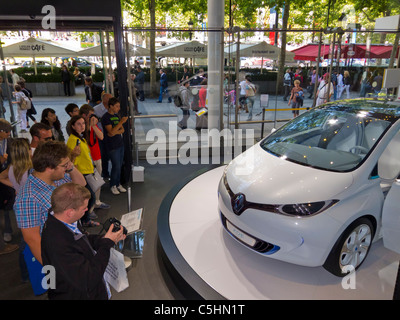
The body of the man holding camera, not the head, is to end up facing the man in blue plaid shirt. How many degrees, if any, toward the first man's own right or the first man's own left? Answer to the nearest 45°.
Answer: approximately 90° to the first man's own left

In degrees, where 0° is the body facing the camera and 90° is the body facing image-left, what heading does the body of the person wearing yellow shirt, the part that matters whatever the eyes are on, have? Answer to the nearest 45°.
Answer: approximately 315°

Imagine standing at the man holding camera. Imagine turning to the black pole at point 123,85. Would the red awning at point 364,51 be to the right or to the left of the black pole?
right

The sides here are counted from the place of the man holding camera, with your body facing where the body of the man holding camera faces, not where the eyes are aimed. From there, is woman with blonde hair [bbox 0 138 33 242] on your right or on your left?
on your left

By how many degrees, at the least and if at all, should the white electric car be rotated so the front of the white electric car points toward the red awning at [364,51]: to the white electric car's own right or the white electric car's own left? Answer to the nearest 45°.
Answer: approximately 135° to the white electric car's own right

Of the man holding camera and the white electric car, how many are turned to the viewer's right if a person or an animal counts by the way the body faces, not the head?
1

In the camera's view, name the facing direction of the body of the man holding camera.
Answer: to the viewer's right

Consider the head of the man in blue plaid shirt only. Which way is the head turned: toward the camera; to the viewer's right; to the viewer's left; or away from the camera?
to the viewer's right

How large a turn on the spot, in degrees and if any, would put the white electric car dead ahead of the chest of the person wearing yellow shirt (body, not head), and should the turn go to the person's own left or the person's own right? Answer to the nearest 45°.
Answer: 0° — they already face it

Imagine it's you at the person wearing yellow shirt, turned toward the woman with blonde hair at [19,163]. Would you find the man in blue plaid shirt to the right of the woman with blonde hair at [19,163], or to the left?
left

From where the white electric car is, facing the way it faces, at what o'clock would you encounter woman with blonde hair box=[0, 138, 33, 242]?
The woman with blonde hair is roughly at 1 o'clock from the white electric car.

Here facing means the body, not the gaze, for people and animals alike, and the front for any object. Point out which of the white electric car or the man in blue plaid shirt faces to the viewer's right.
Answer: the man in blue plaid shirt

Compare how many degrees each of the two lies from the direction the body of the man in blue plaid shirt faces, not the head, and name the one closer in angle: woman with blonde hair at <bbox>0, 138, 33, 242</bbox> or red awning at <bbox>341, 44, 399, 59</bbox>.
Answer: the red awning

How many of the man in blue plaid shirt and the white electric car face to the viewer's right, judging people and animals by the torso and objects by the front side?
1

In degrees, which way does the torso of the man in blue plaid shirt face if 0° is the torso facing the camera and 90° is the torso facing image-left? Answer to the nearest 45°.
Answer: approximately 270°

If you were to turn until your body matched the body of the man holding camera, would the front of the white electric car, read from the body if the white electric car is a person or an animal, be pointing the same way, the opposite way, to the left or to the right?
the opposite way
